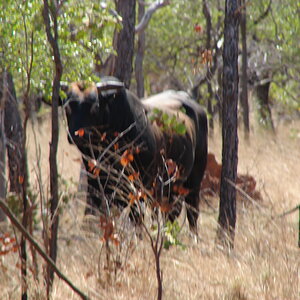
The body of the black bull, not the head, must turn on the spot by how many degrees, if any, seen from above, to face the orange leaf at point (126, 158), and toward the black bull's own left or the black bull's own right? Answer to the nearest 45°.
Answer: approximately 45° to the black bull's own left

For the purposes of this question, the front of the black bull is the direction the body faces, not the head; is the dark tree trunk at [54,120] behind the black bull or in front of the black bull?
in front

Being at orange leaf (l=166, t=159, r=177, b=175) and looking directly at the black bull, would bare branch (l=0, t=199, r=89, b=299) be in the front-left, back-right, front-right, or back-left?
back-left

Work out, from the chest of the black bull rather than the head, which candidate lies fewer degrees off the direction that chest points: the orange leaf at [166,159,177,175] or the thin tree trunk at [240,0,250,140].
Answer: the orange leaf

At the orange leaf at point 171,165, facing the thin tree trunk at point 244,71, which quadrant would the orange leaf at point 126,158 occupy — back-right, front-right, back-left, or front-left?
back-left

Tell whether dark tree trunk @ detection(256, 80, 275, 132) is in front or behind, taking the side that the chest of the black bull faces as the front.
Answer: behind

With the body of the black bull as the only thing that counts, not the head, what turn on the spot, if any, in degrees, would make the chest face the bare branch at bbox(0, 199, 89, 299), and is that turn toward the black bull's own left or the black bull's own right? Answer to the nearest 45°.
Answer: approximately 45° to the black bull's own left

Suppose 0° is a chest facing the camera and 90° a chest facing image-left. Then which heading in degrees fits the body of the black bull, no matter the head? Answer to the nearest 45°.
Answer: approximately 45°

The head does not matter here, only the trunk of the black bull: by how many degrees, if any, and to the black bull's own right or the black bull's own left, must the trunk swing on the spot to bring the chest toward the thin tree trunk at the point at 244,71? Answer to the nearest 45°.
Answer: approximately 135° to the black bull's own right

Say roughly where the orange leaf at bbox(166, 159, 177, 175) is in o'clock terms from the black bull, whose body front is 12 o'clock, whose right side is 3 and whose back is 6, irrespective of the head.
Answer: The orange leaf is roughly at 10 o'clock from the black bull.
